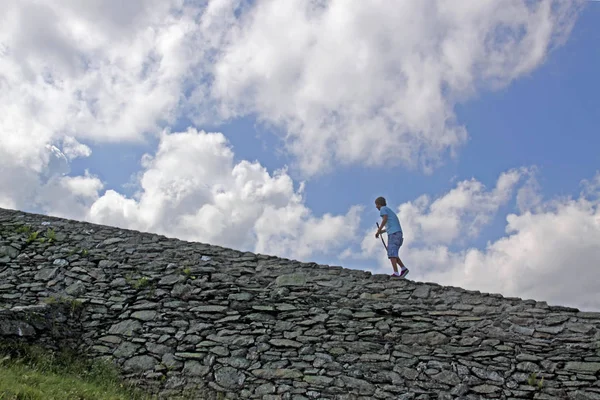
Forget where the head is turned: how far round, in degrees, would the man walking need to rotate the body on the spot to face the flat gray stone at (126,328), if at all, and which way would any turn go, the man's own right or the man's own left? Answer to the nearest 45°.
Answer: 0° — they already face it

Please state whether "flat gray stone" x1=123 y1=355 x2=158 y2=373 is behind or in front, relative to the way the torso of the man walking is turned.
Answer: in front

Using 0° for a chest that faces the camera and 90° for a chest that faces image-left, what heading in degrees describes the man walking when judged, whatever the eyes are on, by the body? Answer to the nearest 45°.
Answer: approximately 90°

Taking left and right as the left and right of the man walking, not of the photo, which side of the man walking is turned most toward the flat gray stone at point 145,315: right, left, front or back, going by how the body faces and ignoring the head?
front
